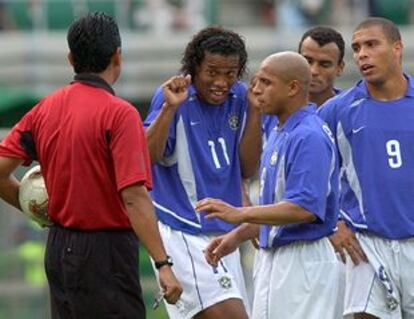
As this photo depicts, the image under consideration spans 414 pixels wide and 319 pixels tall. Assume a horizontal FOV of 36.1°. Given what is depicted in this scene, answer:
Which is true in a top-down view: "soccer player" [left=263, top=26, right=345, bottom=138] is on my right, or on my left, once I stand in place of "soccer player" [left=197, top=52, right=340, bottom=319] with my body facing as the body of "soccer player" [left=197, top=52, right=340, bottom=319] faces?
on my right

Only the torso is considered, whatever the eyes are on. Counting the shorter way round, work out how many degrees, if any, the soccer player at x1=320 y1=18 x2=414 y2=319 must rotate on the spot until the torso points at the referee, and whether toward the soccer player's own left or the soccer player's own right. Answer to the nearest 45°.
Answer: approximately 45° to the soccer player's own right

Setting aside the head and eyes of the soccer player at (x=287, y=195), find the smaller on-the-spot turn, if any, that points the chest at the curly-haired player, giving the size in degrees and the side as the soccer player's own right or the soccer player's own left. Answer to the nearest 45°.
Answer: approximately 45° to the soccer player's own right

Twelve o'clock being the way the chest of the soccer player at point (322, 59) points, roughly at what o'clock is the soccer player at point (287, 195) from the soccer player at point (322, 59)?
the soccer player at point (287, 195) is roughly at 11 o'clock from the soccer player at point (322, 59).

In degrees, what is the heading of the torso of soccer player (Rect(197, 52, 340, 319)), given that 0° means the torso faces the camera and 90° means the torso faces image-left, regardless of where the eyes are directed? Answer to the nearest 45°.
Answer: approximately 90°

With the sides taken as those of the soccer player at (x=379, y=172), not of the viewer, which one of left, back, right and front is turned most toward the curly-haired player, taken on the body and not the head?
right

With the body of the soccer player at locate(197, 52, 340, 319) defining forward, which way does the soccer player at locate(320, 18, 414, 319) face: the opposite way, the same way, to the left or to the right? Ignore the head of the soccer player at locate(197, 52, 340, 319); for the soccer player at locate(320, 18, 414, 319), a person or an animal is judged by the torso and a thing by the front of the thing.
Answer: to the left

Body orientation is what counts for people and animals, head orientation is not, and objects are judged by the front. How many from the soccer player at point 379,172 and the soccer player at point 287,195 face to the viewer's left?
1
